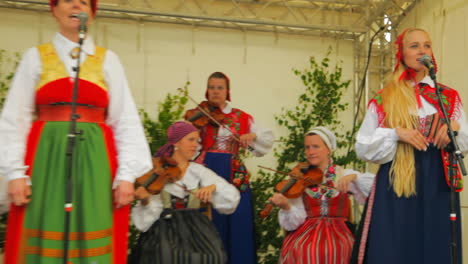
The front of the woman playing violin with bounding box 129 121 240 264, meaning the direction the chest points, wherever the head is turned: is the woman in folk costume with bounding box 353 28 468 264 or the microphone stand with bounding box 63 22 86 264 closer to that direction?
the microphone stand

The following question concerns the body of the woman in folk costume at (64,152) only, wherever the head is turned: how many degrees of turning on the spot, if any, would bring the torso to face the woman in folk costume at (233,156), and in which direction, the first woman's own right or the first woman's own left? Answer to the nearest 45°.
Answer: approximately 135° to the first woman's own left

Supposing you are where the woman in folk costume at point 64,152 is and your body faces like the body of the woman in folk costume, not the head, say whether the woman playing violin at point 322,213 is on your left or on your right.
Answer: on your left

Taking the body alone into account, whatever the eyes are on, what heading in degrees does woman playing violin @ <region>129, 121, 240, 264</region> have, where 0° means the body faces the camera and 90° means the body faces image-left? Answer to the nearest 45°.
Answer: approximately 0°
